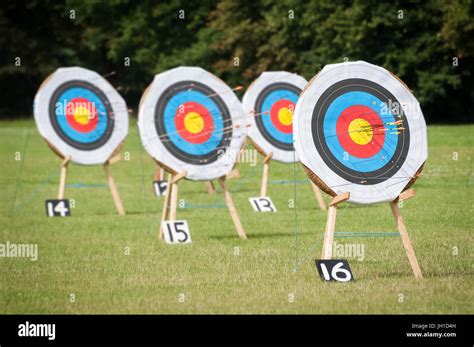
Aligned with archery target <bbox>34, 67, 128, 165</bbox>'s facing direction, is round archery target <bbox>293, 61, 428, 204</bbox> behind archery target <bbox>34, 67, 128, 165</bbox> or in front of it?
in front

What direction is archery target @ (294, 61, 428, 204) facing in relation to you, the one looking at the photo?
facing the viewer and to the right of the viewer

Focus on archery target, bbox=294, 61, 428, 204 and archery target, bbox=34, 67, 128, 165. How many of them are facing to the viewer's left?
0

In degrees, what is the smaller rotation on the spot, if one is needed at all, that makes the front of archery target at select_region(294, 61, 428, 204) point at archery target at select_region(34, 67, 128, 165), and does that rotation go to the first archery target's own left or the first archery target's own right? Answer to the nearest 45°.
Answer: approximately 180°

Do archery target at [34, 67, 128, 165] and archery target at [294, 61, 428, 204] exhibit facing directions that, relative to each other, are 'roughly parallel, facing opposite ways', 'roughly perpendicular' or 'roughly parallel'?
roughly parallel
